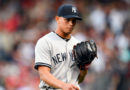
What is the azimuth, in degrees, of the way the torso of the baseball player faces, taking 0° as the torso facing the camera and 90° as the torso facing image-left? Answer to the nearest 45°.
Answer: approximately 315°
